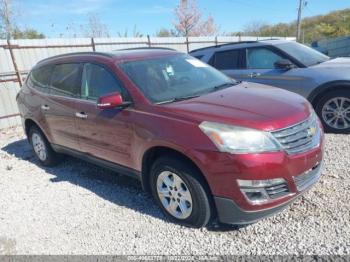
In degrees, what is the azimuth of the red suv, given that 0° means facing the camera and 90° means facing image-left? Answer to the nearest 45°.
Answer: approximately 315°

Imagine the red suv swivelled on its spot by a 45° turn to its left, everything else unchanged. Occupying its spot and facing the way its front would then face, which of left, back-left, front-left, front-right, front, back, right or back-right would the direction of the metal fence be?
back-left

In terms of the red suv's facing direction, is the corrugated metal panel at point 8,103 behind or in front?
behind
